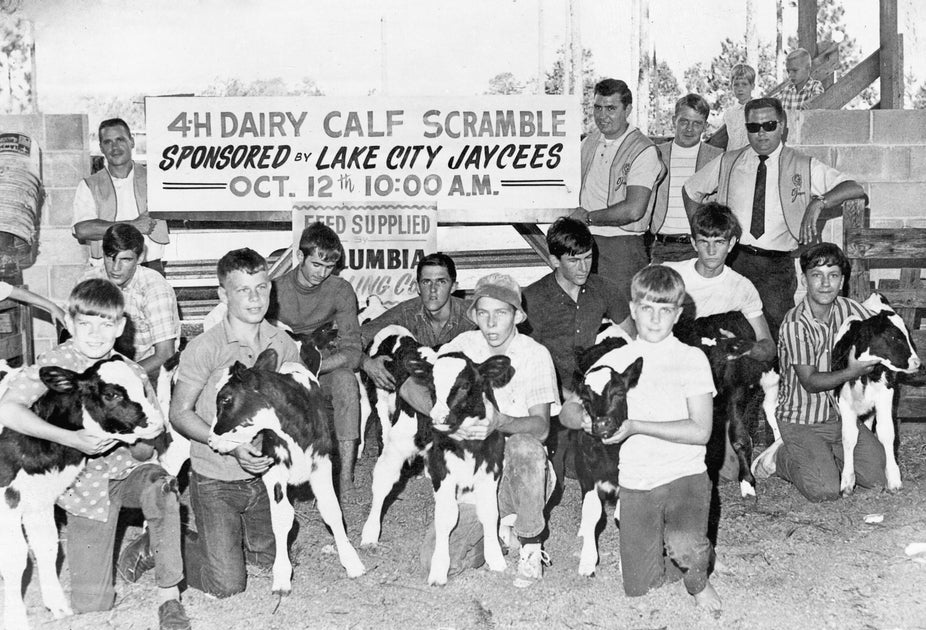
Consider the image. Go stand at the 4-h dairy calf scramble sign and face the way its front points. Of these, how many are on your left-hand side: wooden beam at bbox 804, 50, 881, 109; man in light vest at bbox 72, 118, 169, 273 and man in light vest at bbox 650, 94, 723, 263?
2

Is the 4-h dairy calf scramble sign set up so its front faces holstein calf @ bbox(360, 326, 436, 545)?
yes

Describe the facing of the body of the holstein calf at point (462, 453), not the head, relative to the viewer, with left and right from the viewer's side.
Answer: facing the viewer

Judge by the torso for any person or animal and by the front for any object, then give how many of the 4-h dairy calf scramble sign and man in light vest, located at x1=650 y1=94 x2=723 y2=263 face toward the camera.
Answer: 2

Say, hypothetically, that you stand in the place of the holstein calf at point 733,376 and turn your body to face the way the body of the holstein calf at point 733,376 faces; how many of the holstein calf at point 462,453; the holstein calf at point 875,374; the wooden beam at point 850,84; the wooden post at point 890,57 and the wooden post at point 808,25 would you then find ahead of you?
1

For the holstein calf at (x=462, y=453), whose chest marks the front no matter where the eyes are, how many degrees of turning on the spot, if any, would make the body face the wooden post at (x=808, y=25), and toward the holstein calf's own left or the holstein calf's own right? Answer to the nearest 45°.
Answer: approximately 135° to the holstein calf's own left

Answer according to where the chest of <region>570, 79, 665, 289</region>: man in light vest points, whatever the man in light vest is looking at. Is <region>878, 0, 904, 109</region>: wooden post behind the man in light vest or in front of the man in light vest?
behind

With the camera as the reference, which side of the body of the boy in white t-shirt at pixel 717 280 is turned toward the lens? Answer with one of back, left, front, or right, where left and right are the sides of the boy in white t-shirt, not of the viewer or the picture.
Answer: front

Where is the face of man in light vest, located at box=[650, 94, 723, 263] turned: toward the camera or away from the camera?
toward the camera

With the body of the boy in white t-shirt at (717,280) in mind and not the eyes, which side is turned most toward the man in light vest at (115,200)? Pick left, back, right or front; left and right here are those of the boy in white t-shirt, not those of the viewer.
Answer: right

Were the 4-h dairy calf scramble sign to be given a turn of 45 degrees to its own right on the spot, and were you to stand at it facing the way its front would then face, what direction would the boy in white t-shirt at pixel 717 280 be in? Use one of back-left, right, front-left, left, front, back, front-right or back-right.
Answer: left

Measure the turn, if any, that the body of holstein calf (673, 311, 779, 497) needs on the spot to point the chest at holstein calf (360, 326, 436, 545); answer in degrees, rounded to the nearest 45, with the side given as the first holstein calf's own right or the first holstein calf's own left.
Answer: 0° — it already faces it

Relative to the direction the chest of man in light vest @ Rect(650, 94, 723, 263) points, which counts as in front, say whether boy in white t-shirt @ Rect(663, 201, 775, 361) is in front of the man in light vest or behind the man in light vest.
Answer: in front

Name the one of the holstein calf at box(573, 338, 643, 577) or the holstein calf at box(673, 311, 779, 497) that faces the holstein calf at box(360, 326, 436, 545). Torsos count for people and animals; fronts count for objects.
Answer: the holstein calf at box(673, 311, 779, 497)

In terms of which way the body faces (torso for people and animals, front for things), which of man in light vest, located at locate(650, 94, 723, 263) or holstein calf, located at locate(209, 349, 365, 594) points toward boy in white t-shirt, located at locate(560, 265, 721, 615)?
the man in light vest

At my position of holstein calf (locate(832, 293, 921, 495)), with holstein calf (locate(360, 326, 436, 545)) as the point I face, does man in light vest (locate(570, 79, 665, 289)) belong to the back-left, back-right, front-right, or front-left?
front-right

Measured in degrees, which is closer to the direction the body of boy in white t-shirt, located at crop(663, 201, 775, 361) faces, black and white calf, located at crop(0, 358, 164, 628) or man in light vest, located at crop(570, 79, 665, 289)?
the black and white calf

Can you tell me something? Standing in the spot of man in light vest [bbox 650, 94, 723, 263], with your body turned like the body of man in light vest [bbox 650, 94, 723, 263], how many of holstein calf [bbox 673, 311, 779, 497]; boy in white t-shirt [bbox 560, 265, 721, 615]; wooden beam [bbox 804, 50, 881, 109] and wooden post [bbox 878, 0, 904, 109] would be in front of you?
2

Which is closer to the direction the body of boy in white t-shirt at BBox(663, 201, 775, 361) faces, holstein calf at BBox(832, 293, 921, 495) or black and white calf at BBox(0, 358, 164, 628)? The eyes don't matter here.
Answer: the black and white calf

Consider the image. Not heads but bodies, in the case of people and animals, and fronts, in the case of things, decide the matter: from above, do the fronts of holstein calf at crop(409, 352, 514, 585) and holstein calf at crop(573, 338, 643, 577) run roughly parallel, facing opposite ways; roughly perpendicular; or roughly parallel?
roughly parallel

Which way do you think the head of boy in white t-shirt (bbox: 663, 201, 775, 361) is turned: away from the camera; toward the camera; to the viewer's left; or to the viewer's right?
toward the camera
